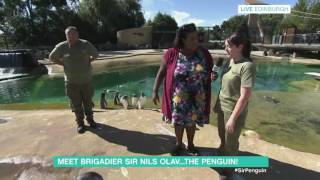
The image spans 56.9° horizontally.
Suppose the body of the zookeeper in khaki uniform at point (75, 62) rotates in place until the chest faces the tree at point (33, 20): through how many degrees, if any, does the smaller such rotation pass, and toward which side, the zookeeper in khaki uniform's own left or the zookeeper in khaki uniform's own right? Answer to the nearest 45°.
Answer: approximately 180°

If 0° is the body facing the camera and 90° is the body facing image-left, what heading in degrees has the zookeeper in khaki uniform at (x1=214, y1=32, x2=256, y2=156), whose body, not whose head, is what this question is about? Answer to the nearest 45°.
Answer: approximately 45°

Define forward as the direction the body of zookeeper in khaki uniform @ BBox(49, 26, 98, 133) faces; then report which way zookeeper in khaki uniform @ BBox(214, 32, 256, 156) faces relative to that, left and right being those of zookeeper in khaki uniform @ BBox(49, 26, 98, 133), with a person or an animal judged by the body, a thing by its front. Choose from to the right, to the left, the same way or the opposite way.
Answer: to the right

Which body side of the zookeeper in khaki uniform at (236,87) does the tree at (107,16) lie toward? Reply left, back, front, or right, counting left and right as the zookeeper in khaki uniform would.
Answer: right

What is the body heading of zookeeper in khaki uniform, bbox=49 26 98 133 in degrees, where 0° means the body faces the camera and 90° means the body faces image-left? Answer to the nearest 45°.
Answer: approximately 0°

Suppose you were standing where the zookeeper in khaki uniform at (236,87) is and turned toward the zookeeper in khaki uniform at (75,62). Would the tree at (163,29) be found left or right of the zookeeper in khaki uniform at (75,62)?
right

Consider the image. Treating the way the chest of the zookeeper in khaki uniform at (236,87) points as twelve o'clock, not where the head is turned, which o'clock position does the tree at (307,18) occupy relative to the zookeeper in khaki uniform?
The tree is roughly at 5 o'clock from the zookeeper in khaki uniform.

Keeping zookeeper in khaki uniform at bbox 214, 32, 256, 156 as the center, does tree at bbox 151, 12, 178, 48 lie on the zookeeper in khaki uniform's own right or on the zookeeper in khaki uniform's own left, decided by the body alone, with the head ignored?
on the zookeeper in khaki uniform's own right

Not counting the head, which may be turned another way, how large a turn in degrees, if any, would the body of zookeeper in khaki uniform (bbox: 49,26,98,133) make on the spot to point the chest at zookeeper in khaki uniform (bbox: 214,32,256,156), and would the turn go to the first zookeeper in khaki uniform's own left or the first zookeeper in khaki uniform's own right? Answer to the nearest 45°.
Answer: approximately 45° to the first zookeeper in khaki uniform's own left

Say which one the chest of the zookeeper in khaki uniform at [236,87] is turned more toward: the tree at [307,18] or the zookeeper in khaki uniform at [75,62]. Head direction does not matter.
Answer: the zookeeper in khaki uniform

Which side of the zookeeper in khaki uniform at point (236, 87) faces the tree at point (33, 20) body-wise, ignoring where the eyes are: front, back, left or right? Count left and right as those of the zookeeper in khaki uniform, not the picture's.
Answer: right
